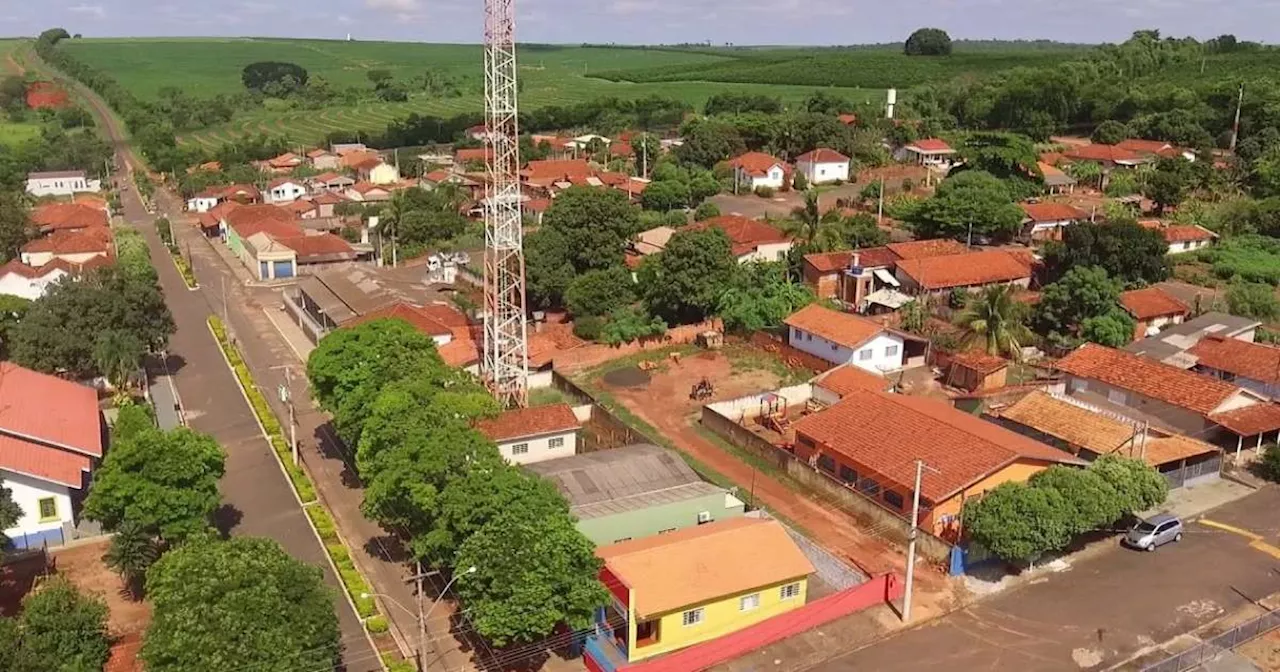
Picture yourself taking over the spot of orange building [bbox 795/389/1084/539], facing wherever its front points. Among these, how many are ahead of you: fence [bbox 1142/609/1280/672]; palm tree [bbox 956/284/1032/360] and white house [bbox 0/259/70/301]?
1

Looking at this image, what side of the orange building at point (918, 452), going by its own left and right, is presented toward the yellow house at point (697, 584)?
right

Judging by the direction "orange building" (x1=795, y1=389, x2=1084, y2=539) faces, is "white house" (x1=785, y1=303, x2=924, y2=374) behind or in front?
behind

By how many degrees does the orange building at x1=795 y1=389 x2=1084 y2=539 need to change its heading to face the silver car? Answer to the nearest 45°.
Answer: approximately 45° to its left

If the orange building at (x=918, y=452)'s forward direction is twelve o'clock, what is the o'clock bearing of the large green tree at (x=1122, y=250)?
The large green tree is roughly at 8 o'clock from the orange building.

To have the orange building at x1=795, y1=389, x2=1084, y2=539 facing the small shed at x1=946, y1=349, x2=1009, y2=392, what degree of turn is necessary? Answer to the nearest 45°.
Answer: approximately 135° to its left

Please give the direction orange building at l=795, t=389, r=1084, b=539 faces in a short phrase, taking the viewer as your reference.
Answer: facing the viewer and to the right of the viewer

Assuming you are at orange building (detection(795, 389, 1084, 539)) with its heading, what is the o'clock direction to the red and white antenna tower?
The red and white antenna tower is roughly at 5 o'clock from the orange building.

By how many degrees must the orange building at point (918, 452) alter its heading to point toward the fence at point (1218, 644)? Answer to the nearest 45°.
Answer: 0° — it already faces it

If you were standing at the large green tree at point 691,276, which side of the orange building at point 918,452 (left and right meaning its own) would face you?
back
